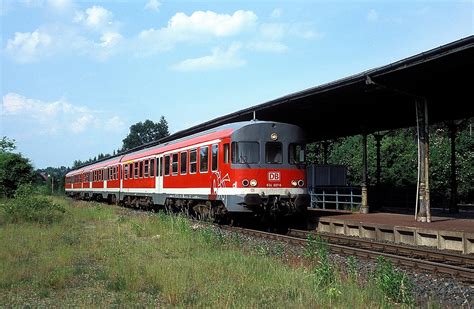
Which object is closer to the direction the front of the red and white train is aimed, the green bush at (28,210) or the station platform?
the station platform

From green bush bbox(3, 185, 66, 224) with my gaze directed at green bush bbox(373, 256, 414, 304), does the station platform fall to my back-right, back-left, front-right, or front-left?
front-left

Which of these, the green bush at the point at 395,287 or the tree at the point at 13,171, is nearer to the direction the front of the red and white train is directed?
the green bush

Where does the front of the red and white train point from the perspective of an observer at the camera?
facing the viewer and to the right of the viewer

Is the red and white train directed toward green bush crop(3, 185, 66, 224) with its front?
no

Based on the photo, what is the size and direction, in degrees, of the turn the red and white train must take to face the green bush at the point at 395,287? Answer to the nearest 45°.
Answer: approximately 45° to its right
